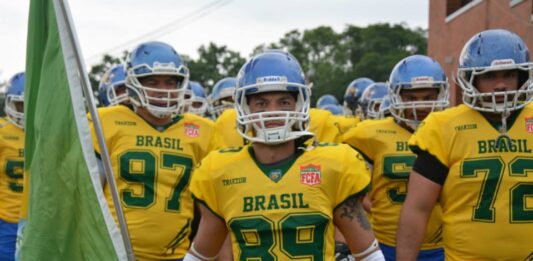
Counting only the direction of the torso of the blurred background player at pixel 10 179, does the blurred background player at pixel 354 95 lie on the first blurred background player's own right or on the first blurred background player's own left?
on the first blurred background player's own left

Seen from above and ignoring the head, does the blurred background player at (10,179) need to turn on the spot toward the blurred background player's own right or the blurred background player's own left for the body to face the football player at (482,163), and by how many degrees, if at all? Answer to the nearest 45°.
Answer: approximately 45° to the blurred background player's own left

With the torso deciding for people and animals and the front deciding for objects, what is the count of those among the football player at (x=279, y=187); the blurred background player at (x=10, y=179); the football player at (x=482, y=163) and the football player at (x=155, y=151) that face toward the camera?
4

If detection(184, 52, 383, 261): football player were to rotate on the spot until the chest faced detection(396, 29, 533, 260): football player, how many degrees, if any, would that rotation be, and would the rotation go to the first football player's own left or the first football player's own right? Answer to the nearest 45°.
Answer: approximately 90° to the first football player's own left

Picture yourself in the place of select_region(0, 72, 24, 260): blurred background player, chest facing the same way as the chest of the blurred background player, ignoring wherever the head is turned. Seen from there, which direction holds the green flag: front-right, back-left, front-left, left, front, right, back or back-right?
front

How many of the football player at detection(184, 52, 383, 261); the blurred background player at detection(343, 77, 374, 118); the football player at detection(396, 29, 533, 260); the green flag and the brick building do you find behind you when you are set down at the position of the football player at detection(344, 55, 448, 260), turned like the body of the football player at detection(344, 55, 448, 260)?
2

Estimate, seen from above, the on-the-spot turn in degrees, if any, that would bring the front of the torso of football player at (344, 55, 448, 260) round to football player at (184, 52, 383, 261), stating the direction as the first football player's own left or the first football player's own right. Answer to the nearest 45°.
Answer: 0° — they already face them

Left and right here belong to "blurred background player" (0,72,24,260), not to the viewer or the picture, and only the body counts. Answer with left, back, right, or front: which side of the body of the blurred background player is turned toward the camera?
front

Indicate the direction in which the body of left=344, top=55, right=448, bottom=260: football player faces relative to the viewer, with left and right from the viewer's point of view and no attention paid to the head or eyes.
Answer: facing the viewer

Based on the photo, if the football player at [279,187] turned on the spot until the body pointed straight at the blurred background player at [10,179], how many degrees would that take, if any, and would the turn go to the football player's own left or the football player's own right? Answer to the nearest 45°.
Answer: approximately 135° to the football player's own right
